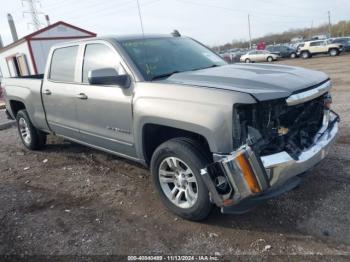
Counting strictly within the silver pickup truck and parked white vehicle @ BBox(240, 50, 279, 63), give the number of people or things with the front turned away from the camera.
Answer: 0

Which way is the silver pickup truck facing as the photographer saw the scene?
facing the viewer and to the right of the viewer

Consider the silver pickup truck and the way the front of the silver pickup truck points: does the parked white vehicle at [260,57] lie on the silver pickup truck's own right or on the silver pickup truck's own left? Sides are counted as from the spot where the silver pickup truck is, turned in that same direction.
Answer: on the silver pickup truck's own left

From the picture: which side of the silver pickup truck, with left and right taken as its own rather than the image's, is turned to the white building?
back
